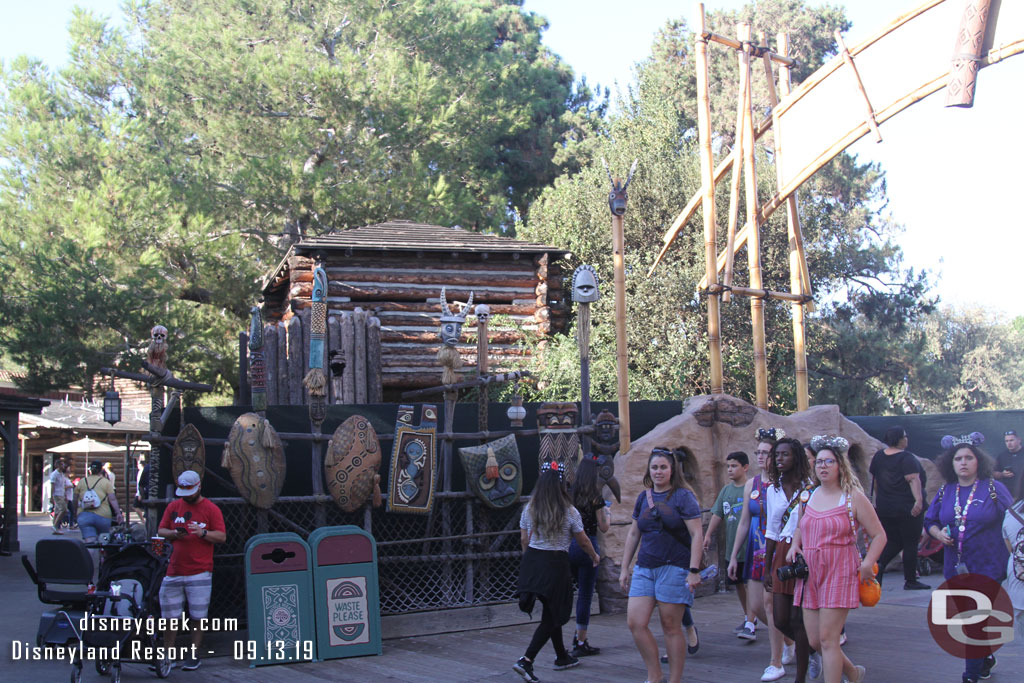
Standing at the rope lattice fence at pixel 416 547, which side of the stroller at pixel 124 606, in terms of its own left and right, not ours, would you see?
back

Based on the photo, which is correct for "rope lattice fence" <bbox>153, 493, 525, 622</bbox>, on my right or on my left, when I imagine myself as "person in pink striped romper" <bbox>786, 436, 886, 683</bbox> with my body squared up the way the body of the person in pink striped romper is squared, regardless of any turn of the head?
on my right

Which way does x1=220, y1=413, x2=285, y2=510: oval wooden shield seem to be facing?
toward the camera

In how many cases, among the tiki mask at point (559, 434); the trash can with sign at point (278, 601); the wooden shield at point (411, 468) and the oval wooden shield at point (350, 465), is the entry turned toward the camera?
4

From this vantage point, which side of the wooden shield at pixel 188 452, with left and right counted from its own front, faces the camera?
front

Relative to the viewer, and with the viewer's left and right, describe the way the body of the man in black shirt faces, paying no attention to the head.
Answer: facing the viewer and to the left of the viewer

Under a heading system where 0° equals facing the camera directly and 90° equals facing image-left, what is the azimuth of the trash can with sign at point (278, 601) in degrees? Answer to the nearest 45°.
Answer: approximately 0°

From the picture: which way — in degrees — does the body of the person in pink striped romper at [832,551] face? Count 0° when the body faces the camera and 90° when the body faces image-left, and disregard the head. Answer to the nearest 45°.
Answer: approximately 45°

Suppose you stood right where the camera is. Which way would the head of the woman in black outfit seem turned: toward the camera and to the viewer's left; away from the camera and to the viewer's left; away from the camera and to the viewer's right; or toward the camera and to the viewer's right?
away from the camera and to the viewer's right

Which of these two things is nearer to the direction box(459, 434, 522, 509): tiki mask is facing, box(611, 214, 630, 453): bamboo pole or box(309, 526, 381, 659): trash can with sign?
the trash can with sign

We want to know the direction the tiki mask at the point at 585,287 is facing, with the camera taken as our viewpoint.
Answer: facing the viewer

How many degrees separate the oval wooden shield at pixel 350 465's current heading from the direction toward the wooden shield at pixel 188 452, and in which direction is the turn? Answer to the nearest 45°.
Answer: approximately 90° to its right

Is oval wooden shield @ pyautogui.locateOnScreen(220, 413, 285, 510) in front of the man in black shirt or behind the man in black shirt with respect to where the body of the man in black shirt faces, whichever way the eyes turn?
in front
